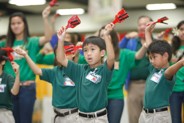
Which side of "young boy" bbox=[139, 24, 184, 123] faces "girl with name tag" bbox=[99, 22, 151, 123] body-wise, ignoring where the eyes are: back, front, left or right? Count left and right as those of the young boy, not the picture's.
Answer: right

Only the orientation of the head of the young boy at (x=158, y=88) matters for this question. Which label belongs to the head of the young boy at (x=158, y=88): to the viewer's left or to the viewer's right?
to the viewer's left

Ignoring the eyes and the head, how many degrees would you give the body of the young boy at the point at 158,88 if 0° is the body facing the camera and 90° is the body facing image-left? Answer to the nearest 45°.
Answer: approximately 45°

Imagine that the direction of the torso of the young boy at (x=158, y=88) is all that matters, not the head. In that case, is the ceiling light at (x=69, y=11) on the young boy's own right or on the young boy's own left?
on the young boy's own right

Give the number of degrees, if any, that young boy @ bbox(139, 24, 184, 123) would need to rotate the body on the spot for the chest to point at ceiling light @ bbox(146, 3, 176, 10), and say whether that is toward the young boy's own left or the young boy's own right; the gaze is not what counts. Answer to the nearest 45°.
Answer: approximately 135° to the young boy's own right

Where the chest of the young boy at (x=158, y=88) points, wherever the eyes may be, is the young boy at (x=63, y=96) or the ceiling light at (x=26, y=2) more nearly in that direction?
the young boy
